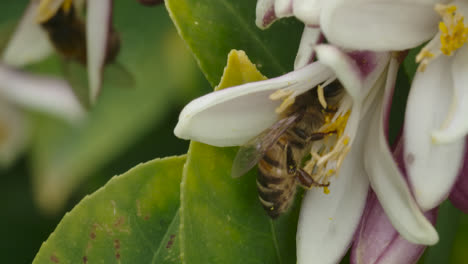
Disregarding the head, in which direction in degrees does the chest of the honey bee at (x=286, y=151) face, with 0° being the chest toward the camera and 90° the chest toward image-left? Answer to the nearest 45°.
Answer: approximately 270°

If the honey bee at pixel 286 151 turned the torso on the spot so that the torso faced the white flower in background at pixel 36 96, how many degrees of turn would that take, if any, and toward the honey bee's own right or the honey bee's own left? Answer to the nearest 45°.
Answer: approximately 135° to the honey bee's own left

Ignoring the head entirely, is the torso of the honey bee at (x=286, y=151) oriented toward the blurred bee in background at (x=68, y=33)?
no

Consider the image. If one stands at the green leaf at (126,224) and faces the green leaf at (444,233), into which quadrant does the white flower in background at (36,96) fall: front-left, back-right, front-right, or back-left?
back-left
